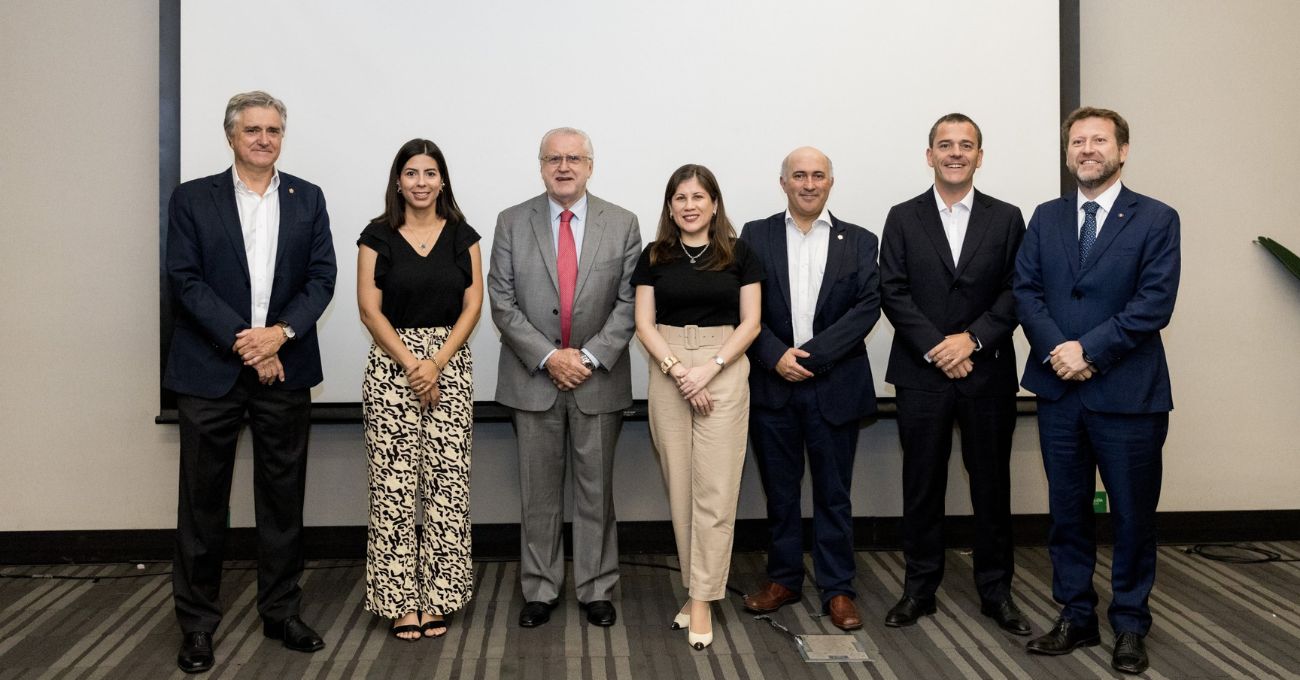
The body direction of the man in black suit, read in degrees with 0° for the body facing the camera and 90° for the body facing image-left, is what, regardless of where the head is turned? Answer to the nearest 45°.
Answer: approximately 0°

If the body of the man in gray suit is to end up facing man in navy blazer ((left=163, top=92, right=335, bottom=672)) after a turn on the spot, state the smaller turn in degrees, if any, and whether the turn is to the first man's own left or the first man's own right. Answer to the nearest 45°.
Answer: approximately 90° to the first man's own right

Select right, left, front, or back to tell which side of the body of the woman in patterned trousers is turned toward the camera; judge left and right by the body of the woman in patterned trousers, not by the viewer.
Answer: front

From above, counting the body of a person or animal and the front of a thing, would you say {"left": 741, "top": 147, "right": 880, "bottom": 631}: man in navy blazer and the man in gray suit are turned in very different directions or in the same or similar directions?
same or similar directions

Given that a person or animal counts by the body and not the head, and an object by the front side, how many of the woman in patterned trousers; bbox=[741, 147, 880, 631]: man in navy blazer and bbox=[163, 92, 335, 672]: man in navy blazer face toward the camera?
3

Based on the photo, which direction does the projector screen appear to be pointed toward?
toward the camera

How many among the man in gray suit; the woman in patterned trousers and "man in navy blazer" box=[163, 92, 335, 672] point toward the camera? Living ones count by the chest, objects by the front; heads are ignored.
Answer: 3

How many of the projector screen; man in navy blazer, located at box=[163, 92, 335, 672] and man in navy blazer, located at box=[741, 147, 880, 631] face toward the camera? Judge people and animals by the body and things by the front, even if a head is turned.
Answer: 3

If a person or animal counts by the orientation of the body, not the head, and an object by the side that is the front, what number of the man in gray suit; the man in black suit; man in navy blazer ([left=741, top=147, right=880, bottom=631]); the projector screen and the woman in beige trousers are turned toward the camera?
5

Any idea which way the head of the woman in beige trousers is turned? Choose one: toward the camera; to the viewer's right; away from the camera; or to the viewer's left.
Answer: toward the camera

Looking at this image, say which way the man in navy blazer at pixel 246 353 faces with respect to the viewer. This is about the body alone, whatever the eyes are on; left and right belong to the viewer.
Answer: facing the viewer

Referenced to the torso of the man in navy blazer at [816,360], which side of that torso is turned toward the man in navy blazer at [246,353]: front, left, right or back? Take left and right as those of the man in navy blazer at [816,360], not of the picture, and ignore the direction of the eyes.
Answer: right

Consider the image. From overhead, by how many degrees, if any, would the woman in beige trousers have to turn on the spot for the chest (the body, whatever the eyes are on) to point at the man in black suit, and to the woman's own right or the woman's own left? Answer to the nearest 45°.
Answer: approximately 90° to the woman's own left

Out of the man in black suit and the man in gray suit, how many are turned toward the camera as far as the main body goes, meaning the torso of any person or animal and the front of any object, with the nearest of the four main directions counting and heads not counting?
2

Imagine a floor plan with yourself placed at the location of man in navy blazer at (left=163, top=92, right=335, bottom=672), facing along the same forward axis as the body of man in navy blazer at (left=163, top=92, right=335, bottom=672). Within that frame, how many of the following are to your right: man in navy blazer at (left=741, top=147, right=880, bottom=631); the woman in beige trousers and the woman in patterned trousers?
0
